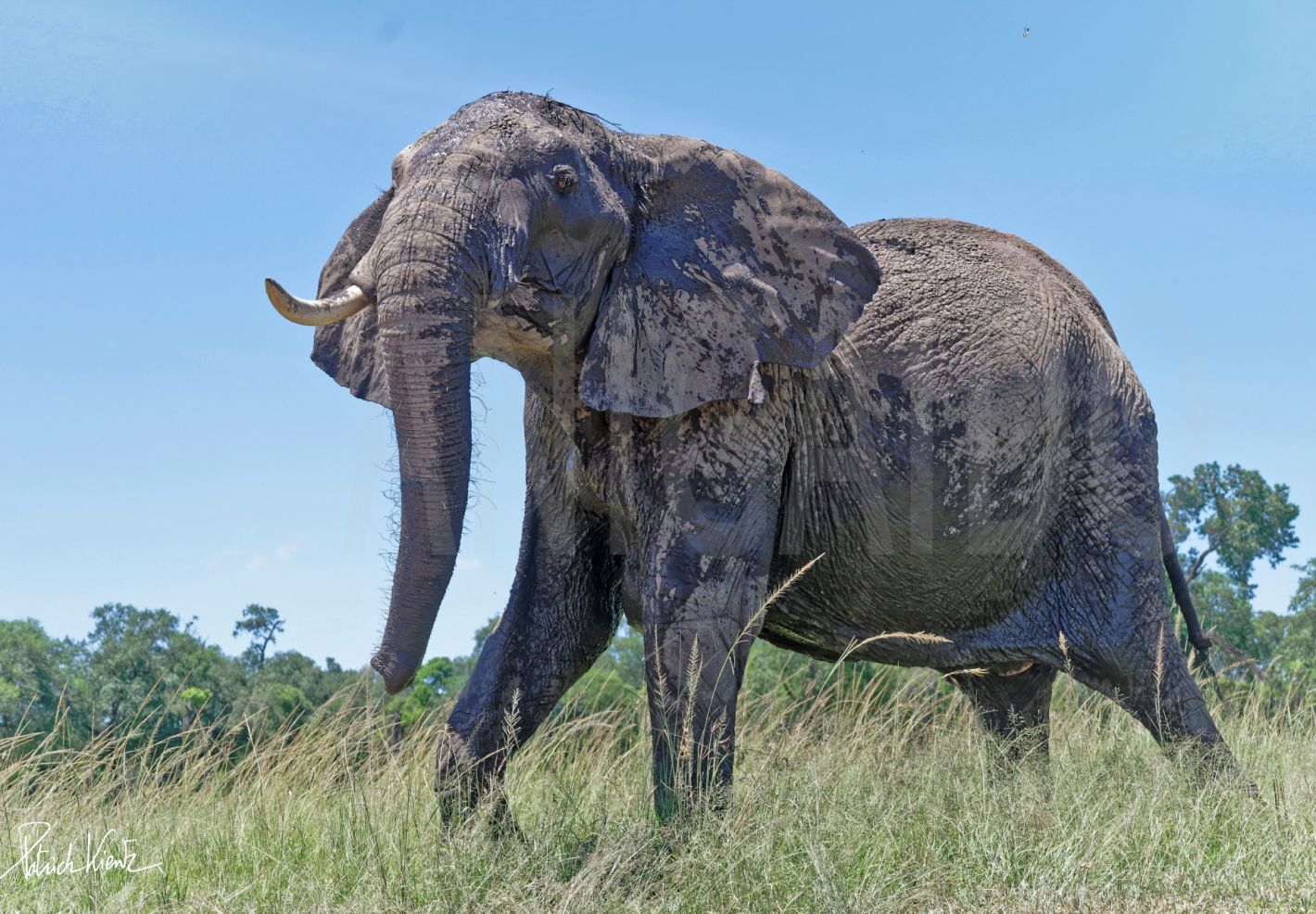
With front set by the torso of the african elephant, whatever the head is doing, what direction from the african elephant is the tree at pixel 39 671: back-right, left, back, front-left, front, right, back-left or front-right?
right

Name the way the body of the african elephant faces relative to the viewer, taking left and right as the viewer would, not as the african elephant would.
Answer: facing the viewer and to the left of the viewer

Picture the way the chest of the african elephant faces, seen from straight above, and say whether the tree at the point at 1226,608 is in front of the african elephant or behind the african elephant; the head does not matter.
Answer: behind

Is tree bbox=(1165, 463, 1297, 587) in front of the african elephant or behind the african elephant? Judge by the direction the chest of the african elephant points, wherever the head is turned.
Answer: behind

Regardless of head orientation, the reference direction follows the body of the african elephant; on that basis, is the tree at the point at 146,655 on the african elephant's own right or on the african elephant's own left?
on the african elephant's own right
